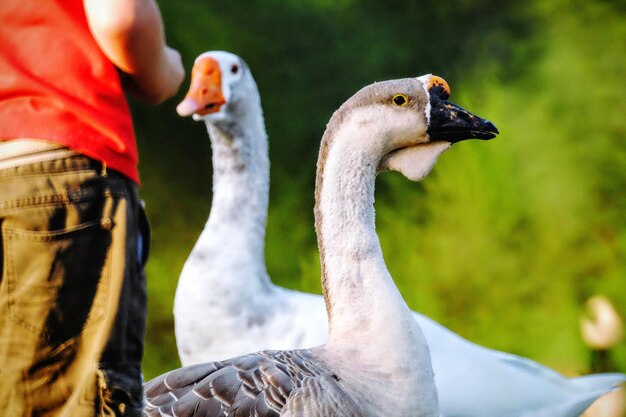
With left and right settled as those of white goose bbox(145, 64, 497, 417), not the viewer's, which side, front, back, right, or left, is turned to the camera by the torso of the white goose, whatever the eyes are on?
right

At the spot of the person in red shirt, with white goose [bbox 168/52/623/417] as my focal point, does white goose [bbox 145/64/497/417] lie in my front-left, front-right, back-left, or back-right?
front-right

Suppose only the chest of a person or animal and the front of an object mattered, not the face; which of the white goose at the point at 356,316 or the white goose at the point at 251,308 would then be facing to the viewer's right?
the white goose at the point at 356,316

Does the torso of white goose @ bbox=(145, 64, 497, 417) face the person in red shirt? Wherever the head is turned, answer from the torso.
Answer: no

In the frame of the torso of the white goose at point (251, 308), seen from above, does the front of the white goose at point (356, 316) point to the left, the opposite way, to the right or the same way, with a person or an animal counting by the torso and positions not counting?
the opposite way

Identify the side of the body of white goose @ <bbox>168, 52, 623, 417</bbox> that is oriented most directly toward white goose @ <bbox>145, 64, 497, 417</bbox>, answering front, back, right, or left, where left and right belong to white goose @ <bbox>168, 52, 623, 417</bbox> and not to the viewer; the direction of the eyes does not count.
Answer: left

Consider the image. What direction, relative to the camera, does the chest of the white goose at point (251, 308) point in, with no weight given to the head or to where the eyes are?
to the viewer's left

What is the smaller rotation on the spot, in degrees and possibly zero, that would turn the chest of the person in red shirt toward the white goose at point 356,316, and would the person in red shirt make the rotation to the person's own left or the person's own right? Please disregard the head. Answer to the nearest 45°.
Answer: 0° — they already face it

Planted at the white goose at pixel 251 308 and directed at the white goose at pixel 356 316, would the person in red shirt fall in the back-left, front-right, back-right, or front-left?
front-right

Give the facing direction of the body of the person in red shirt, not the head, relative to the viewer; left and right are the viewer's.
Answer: facing away from the viewer and to the right of the viewer

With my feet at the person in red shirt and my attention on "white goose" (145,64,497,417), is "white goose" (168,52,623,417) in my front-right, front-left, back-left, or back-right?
front-left

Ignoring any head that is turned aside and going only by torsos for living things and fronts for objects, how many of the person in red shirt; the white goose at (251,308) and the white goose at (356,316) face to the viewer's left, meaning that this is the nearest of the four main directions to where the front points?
1

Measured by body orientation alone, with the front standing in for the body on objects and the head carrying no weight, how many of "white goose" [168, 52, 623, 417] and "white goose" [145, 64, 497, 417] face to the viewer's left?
1
